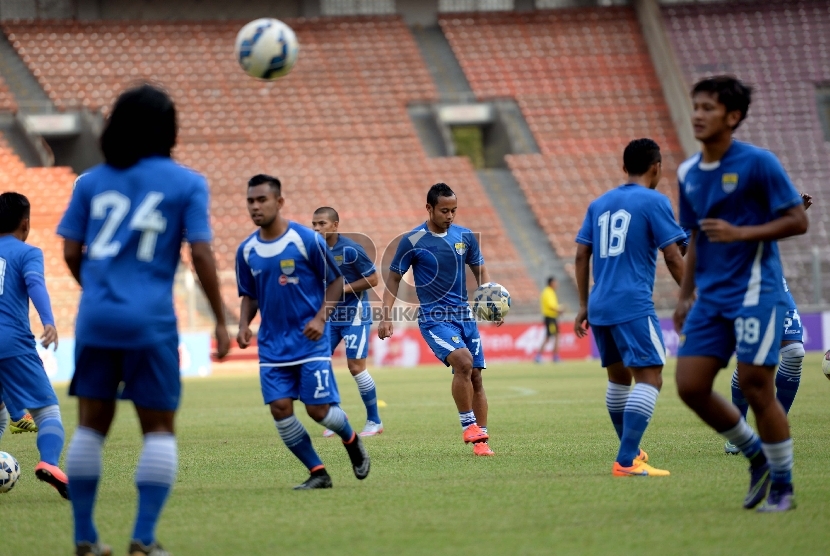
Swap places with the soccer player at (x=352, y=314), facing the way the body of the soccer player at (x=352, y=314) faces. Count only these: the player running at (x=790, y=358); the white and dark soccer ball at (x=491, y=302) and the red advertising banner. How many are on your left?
2

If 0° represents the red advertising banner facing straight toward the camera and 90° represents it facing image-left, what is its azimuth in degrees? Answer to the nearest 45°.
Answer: approximately 0°

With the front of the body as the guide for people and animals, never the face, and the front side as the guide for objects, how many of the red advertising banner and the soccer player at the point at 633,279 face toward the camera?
1

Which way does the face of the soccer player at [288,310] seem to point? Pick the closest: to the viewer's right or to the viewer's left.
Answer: to the viewer's left

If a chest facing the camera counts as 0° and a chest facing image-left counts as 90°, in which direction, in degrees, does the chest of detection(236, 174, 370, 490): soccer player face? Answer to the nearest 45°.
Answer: approximately 45°

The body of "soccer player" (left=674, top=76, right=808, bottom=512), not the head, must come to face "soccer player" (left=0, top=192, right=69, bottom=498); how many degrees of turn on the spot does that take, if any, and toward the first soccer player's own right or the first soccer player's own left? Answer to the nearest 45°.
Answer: approximately 45° to the first soccer player's own right

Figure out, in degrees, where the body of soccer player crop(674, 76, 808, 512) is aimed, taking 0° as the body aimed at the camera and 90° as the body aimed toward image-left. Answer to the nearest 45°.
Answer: approximately 45°

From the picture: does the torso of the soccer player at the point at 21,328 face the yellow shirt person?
yes

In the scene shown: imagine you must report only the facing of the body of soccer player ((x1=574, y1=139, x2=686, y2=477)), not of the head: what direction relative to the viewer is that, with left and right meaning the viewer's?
facing away from the viewer and to the right of the viewer
